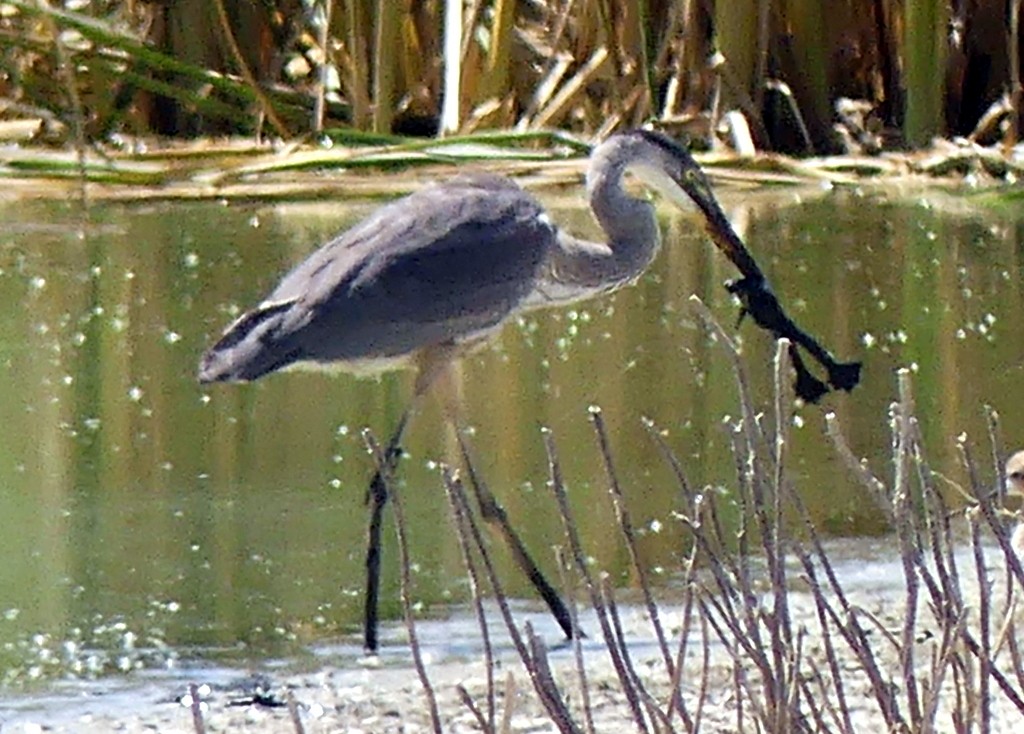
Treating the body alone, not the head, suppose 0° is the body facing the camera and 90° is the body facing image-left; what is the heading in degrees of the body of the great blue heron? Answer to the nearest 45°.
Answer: approximately 270°

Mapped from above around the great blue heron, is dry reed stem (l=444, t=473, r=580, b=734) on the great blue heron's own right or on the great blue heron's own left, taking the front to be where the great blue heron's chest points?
on the great blue heron's own right
